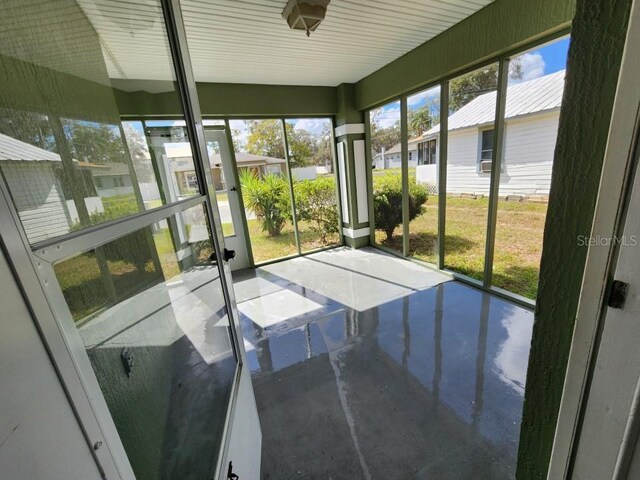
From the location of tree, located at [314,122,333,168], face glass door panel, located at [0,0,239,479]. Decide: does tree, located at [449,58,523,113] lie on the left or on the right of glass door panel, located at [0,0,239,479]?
left

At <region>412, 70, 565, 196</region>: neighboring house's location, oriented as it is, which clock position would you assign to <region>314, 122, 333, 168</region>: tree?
The tree is roughly at 11 o'clock from the neighboring house.

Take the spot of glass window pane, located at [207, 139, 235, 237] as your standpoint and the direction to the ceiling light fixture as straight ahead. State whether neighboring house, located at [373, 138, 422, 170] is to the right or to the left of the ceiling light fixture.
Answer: left

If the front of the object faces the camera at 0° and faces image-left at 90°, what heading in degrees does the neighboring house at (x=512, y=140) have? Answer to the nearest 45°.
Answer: approximately 135°

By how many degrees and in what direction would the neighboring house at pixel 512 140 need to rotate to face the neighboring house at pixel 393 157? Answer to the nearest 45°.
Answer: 0° — it already faces it

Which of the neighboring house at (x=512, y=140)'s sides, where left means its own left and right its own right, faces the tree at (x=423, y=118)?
front

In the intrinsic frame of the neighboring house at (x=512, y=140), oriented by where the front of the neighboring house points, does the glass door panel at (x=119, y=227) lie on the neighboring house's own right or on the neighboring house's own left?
on the neighboring house's own left

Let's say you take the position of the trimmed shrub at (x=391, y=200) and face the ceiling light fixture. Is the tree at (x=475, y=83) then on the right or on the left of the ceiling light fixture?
left

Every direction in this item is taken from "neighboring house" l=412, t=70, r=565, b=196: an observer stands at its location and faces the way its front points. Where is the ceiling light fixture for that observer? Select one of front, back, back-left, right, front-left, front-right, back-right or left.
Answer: left

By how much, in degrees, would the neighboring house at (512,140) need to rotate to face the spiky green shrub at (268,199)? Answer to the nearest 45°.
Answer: approximately 45° to its left
